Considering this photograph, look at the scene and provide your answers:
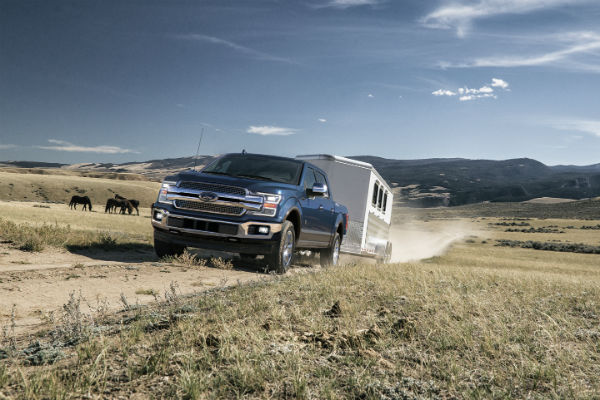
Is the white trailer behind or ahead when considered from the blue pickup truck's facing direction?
behind

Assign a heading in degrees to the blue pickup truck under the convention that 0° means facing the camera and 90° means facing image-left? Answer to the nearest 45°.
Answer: approximately 45°

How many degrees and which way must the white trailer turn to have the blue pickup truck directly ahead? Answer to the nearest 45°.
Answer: approximately 45° to its left

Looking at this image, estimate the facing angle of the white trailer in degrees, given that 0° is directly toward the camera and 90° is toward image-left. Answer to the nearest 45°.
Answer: approximately 45°
